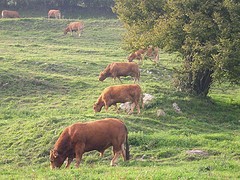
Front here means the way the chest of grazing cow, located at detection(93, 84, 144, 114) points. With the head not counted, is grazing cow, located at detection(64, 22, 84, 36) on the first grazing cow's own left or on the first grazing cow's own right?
on the first grazing cow's own right

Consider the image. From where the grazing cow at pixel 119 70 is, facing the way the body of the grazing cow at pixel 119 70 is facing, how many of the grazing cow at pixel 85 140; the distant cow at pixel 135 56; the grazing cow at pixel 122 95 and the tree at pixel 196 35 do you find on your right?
1

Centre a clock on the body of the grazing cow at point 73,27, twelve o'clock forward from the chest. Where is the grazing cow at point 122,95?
the grazing cow at point 122,95 is roughly at 9 o'clock from the grazing cow at point 73,27.

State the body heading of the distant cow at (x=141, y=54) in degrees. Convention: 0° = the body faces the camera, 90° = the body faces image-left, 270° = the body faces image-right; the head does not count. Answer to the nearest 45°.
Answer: approximately 90°

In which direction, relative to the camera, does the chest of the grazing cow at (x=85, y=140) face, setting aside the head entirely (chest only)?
to the viewer's left

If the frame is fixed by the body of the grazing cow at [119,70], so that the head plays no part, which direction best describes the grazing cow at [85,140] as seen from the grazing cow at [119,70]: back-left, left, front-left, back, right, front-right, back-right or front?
left

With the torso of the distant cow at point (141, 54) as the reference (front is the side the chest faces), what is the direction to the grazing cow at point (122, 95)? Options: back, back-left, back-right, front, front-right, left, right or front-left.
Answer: left

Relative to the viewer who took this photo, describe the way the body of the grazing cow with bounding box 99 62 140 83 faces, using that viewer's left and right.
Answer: facing to the left of the viewer

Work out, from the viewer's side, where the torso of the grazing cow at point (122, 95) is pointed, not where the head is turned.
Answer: to the viewer's left
